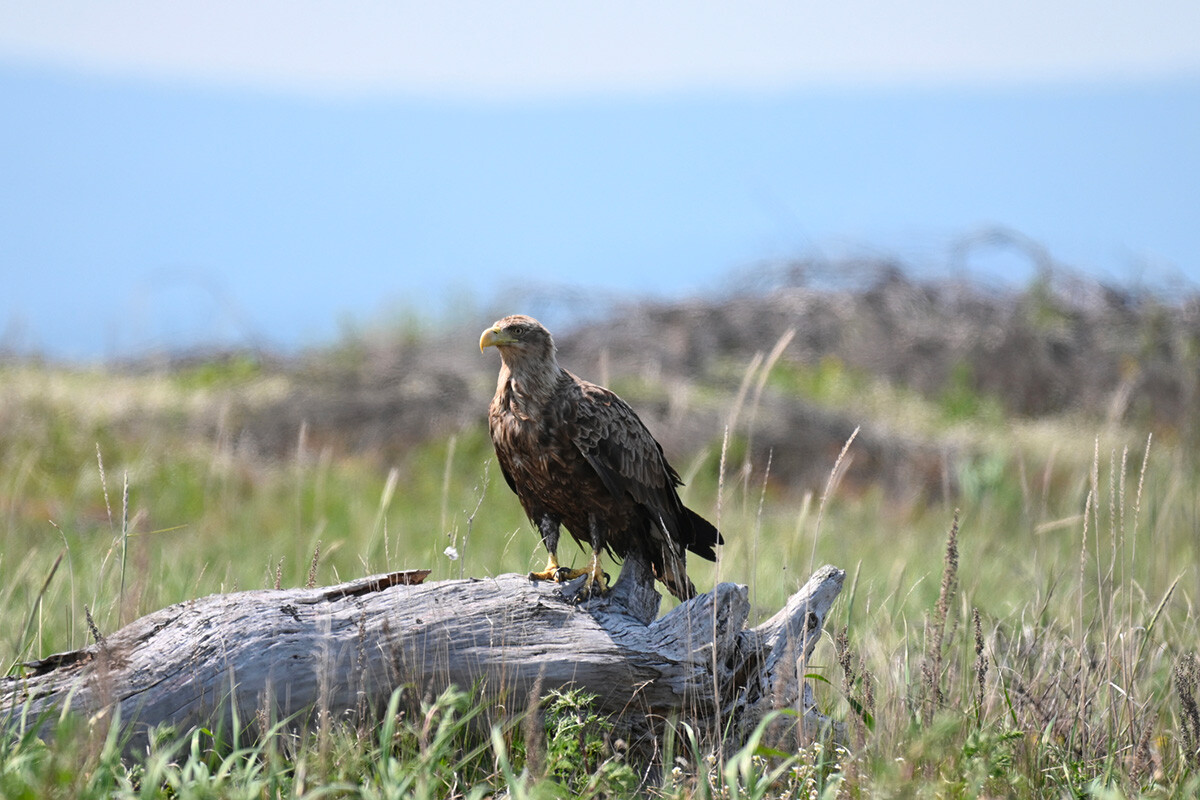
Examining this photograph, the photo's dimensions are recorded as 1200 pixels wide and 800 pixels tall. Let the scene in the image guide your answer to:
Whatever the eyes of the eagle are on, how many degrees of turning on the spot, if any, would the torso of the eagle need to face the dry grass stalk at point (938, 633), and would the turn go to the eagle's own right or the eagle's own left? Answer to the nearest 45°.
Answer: approximately 90° to the eagle's own left

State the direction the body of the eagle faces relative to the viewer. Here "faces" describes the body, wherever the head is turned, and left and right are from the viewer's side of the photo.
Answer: facing the viewer and to the left of the viewer
